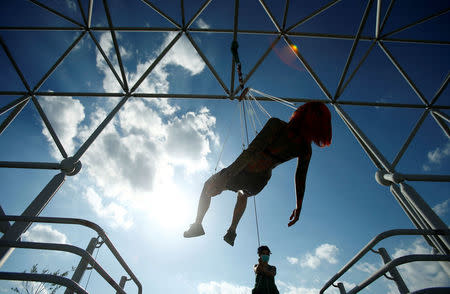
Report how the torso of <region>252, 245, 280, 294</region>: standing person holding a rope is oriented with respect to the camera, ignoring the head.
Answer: toward the camera

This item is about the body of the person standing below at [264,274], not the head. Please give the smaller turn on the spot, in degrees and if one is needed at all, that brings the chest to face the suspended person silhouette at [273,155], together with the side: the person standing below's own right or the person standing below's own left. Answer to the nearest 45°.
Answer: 0° — they already face them

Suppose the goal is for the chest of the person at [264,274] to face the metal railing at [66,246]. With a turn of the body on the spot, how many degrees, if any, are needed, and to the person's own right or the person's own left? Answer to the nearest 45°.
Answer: approximately 45° to the person's own right
